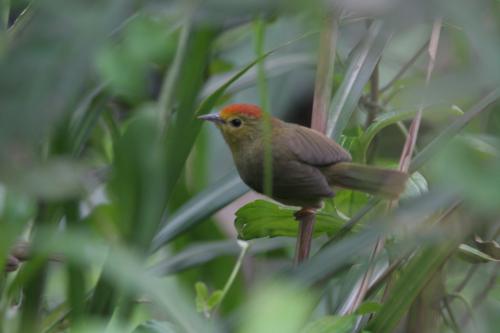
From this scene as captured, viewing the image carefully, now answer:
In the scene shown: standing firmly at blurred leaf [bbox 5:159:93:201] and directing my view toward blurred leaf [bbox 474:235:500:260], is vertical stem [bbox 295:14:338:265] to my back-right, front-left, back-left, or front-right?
front-left

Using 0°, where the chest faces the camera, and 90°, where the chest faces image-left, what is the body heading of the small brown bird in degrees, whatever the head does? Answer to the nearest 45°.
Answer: approximately 90°

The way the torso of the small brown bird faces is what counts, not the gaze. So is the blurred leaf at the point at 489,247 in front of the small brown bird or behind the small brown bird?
behind

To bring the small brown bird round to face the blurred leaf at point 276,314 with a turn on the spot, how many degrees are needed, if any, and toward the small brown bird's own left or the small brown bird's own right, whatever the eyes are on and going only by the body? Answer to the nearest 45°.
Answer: approximately 90° to the small brown bird's own left

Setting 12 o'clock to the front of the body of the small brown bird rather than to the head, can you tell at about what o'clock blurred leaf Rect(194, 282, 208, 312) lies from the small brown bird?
The blurred leaf is roughly at 10 o'clock from the small brown bird.

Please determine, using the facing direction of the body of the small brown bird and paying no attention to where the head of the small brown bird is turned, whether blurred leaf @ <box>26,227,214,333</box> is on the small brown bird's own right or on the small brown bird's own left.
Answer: on the small brown bird's own left

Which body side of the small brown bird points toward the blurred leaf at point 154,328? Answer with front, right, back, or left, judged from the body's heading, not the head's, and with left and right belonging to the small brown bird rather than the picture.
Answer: left
